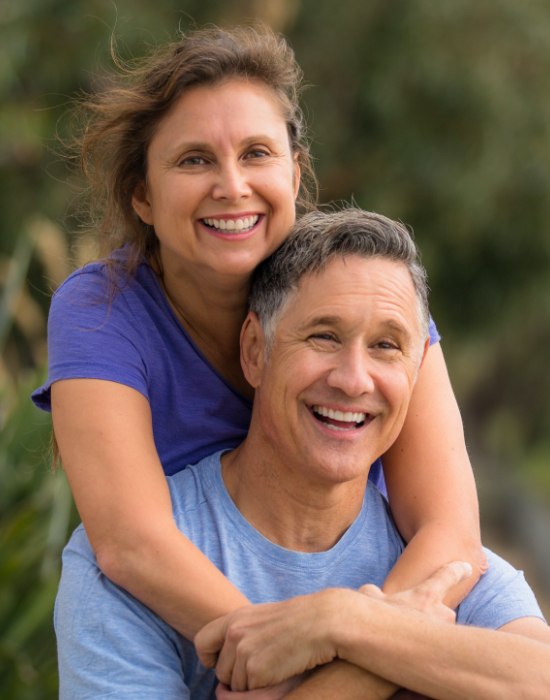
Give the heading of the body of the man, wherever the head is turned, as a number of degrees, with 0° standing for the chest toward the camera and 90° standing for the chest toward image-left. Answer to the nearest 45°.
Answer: approximately 0°

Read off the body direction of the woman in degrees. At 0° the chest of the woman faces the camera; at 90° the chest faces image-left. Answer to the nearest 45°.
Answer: approximately 0°
